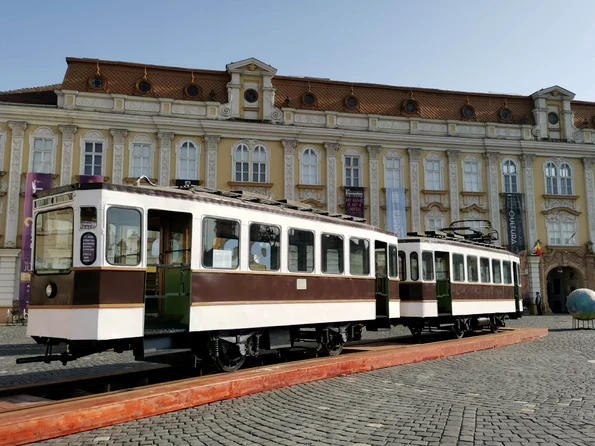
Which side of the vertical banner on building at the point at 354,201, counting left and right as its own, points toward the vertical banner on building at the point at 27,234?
right

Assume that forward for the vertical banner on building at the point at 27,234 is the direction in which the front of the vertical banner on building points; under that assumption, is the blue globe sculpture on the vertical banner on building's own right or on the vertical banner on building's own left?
on the vertical banner on building's own left

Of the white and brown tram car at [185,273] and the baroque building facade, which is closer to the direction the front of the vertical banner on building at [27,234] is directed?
the white and brown tram car

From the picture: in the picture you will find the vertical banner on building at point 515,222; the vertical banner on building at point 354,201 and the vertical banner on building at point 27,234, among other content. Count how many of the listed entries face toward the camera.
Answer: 3

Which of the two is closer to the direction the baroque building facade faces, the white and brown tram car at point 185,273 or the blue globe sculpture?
the white and brown tram car

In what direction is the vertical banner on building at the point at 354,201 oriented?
toward the camera

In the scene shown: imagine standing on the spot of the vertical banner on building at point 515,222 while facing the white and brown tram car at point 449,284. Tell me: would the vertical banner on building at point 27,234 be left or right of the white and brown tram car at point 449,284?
right

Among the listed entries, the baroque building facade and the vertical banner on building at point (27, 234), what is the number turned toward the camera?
2

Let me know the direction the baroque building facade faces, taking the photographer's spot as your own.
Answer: facing the viewer

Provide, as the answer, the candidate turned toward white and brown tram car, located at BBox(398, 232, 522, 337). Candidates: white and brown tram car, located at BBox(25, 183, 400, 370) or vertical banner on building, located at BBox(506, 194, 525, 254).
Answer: the vertical banner on building

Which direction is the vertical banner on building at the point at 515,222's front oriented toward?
toward the camera

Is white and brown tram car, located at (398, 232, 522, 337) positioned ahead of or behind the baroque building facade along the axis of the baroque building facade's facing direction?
ahead

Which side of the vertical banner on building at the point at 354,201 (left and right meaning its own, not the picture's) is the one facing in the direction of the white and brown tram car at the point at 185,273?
front
